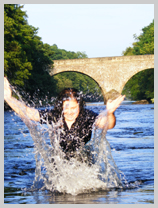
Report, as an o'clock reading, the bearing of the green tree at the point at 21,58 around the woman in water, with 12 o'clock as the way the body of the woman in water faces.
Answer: The green tree is roughly at 6 o'clock from the woman in water.

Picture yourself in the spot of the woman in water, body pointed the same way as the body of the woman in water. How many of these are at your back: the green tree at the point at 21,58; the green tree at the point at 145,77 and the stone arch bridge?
3

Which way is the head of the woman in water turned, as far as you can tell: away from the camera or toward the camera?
toward the camera

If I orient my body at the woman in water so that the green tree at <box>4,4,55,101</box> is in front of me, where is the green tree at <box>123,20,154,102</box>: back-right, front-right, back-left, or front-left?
front-right

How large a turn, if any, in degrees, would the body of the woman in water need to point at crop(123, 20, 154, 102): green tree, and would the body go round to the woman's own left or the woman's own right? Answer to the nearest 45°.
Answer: approximately 180°

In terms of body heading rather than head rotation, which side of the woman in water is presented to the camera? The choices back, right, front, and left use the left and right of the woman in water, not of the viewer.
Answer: front

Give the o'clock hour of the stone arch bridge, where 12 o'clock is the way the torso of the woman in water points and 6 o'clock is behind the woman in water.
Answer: The stone arch bridge is roughly at 6 o'clock from the woman in water.
